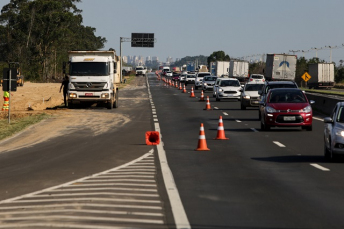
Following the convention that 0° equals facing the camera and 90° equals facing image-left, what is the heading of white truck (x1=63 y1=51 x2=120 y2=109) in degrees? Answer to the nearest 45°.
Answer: approximately 0°

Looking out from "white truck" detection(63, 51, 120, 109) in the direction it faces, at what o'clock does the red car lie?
The red car is roughly at 11 o'clock from the white truck.

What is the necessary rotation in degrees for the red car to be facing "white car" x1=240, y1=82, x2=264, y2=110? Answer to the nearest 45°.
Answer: approximately 180°

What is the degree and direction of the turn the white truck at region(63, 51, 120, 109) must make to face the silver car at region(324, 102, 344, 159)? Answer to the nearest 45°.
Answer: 0° — it already faces it

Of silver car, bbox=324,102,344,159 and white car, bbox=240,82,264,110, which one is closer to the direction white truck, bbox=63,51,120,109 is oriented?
the silver car

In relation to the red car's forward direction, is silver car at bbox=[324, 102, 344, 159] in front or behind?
in front

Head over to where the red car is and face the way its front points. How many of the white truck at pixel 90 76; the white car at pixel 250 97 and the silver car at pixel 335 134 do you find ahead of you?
1

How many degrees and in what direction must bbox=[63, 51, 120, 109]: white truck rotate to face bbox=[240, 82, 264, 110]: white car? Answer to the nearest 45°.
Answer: approximately 90° to its left

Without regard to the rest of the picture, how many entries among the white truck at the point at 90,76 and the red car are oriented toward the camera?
2
